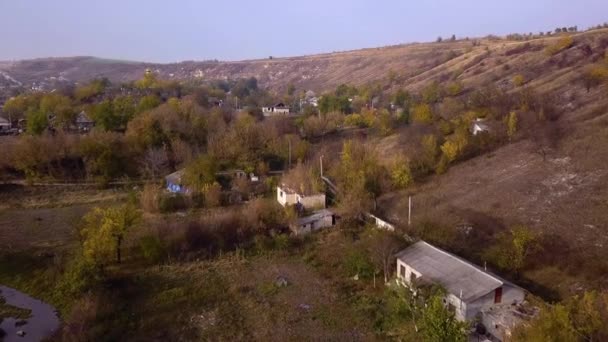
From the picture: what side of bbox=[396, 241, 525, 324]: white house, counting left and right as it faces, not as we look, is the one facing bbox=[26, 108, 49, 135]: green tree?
right

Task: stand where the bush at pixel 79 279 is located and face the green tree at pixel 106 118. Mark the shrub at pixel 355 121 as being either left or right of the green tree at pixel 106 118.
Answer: right

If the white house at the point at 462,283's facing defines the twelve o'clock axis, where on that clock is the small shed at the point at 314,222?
The small shed is roughly at 3 o'clock from the white house.

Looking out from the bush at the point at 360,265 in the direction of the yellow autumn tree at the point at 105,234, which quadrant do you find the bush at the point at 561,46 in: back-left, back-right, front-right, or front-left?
back-right

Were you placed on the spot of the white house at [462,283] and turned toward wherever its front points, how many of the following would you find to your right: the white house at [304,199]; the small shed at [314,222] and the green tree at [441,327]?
2

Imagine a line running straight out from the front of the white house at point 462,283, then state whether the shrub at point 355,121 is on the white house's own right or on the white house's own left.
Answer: on the white house's own right

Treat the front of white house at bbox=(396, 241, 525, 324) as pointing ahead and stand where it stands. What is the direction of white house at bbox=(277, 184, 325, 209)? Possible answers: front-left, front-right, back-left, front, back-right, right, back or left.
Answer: right

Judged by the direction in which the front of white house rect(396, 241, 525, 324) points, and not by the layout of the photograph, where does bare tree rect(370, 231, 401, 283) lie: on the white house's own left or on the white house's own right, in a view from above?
on the white house's own right

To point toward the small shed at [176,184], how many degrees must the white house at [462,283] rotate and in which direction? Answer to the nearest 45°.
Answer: approximately 90° to its right

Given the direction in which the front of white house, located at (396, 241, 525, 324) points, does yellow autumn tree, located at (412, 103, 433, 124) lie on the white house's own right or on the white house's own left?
on the white house's own right

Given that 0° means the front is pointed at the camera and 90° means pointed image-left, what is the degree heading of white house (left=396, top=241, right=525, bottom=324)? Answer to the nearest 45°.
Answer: approximately 45°

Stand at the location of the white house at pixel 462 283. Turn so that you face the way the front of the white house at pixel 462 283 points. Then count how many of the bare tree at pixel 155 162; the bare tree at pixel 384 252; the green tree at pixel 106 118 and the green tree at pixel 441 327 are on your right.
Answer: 3
